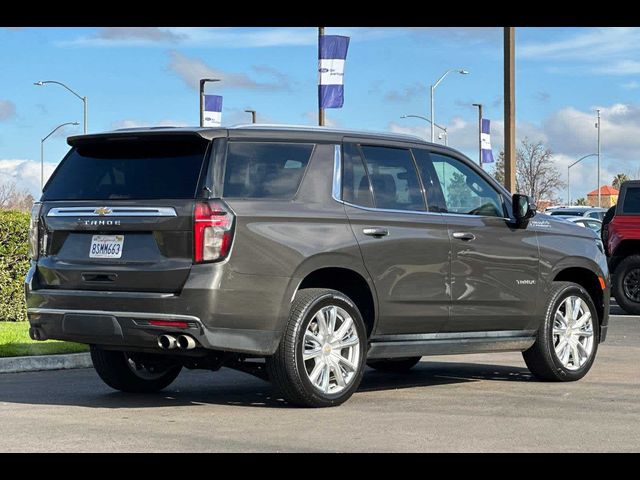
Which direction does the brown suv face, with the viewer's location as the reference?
facing away from the viewer and to the right of the viewer

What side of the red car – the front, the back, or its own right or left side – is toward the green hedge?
back

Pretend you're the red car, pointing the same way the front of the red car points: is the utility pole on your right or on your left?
on your left

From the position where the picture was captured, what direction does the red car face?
facing away from the viewer and to the right of the viewer

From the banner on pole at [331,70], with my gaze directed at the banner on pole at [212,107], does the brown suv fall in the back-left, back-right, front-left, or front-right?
back-left

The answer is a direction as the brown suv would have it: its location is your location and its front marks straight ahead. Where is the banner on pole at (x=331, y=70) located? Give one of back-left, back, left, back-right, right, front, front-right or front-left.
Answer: front-left

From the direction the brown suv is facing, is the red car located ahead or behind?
ahead

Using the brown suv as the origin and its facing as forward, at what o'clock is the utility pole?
The utility pole is roughly at 11 o'clock from the brown suv.

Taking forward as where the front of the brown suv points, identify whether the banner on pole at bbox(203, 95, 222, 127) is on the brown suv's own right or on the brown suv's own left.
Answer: on the brown suv's own left

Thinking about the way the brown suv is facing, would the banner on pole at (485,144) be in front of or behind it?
in front

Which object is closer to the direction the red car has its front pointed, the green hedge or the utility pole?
the utility pole

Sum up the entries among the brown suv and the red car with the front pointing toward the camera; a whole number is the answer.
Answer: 0
